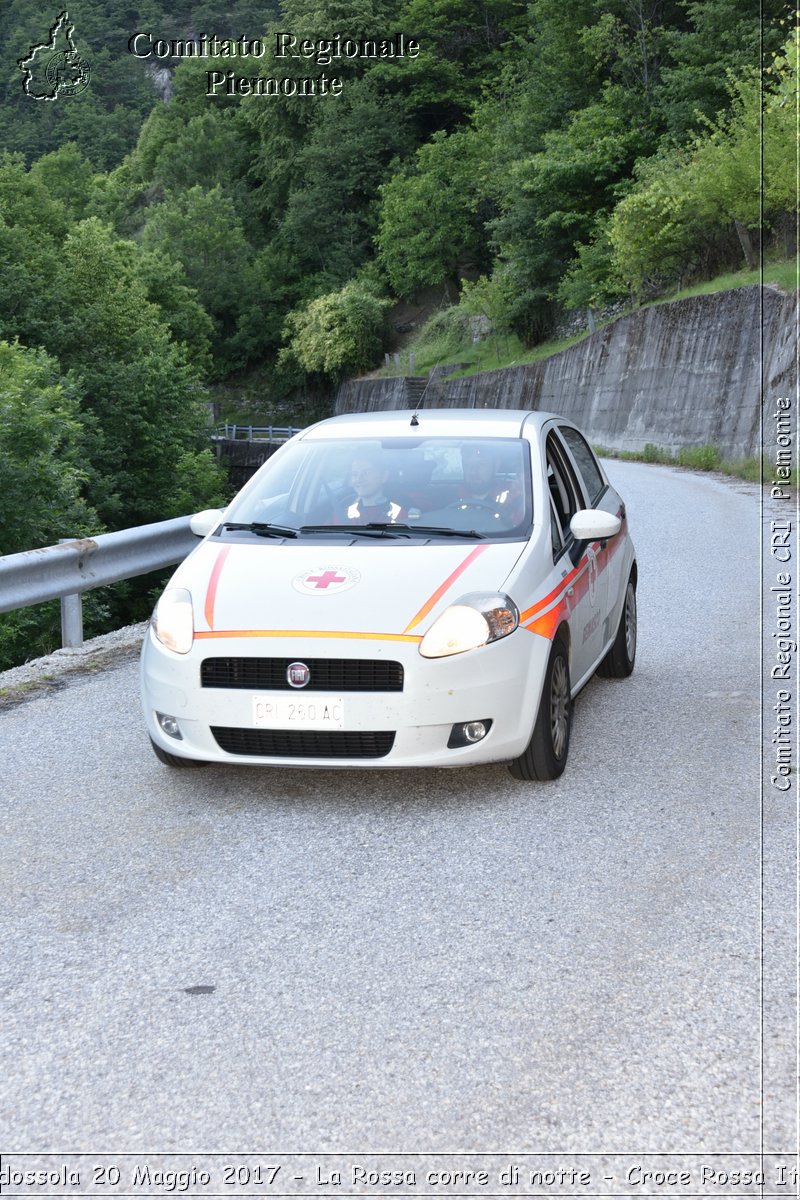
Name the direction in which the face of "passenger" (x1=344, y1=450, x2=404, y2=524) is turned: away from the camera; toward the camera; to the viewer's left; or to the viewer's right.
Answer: toward the camera

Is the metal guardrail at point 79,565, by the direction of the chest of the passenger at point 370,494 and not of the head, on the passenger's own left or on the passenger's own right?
on the passenger's own right

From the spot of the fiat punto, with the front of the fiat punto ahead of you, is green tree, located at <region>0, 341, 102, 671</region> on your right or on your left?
on your right

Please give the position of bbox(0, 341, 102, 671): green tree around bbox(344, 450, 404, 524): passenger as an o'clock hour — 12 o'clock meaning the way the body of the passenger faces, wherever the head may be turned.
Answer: The green tree is roughly at 4 o'clock from the passenger.

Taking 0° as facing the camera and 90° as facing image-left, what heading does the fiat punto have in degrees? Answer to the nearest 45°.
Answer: approximately 45°

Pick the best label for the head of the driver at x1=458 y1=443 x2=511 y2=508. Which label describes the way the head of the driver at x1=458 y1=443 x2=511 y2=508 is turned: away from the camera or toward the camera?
toward the camera

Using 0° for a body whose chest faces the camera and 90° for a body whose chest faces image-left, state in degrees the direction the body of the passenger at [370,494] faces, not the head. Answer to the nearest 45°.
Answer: approximately 45°

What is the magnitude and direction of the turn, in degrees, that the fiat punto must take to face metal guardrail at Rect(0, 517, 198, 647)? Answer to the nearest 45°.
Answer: approximately 90° to its right
